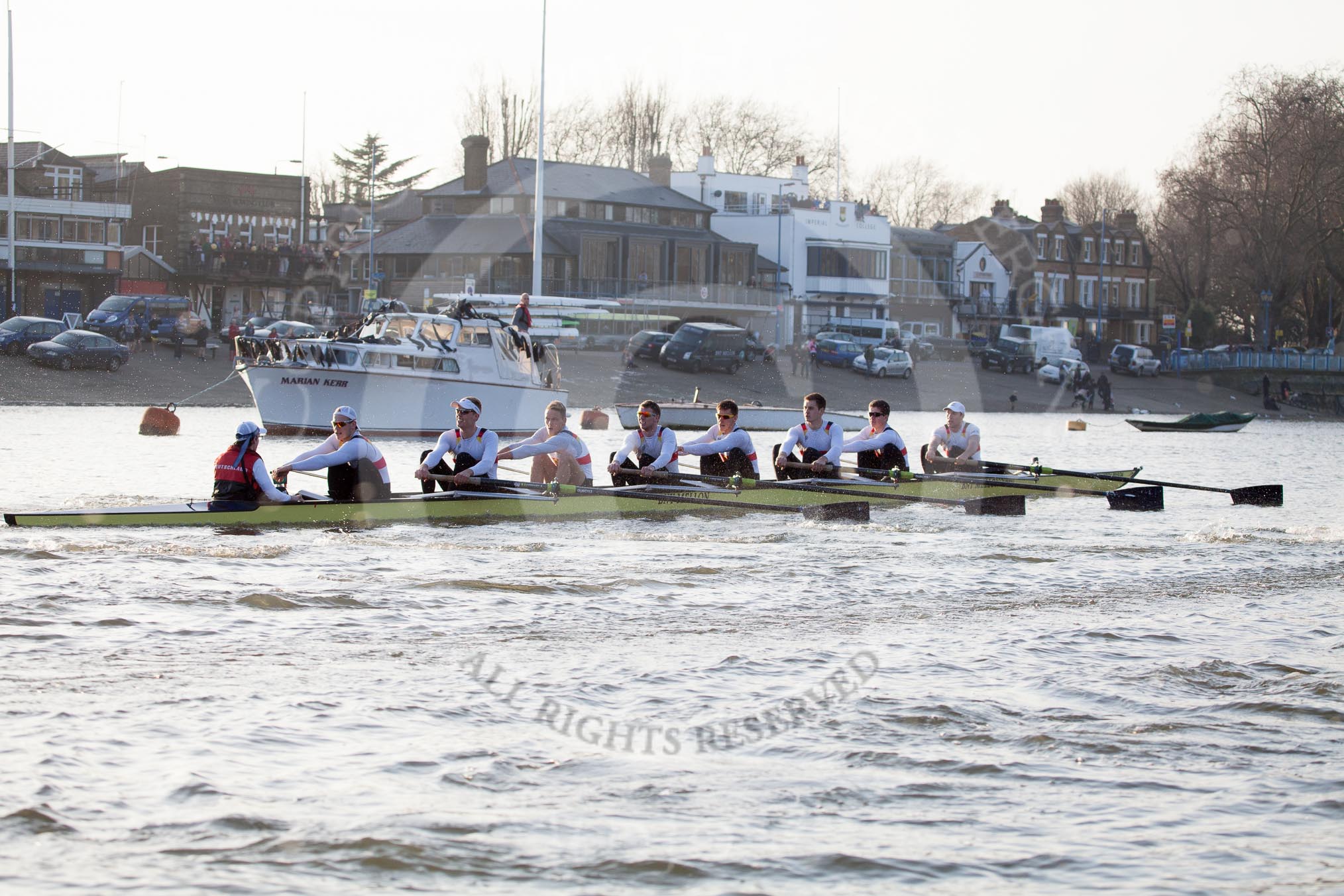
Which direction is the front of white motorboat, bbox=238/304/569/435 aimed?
to the viewer's left

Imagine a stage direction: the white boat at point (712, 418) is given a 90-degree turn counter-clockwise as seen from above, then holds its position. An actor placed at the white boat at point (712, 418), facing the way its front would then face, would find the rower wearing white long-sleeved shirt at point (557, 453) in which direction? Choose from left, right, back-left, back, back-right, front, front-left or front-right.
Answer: front

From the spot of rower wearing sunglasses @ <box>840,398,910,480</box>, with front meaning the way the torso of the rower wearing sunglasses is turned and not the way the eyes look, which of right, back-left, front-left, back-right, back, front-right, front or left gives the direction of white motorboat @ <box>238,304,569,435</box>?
right

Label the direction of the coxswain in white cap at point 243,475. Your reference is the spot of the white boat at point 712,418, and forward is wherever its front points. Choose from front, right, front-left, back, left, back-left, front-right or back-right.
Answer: left

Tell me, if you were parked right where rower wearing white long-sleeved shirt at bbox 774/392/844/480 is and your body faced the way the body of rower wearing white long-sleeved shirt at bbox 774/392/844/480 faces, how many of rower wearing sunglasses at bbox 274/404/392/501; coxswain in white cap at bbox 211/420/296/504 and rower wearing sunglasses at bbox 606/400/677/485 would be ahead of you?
3

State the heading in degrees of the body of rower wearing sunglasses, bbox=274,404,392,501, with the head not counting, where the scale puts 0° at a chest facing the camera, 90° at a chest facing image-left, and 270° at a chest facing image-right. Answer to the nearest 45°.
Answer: approximately 45°

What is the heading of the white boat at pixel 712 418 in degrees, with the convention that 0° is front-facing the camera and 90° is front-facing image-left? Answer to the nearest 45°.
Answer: approximately 90°

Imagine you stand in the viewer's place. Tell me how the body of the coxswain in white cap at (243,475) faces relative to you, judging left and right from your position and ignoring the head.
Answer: facing away from the viewer and to the right of the viewer

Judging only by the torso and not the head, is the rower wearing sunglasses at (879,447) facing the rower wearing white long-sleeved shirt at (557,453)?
yes

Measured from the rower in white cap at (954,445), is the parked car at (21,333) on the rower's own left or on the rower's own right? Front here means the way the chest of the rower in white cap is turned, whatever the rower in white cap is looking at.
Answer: on the rower's own right

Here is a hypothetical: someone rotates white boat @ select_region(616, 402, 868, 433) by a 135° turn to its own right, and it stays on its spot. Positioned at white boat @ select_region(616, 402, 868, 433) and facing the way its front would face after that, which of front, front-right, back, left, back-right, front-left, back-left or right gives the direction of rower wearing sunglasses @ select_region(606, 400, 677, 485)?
back-right

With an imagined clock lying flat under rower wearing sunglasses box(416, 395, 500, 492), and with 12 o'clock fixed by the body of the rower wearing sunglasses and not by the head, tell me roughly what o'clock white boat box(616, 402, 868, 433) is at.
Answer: The white boat is roughly at 5 o'clock from the rower wearing sunglasses.
